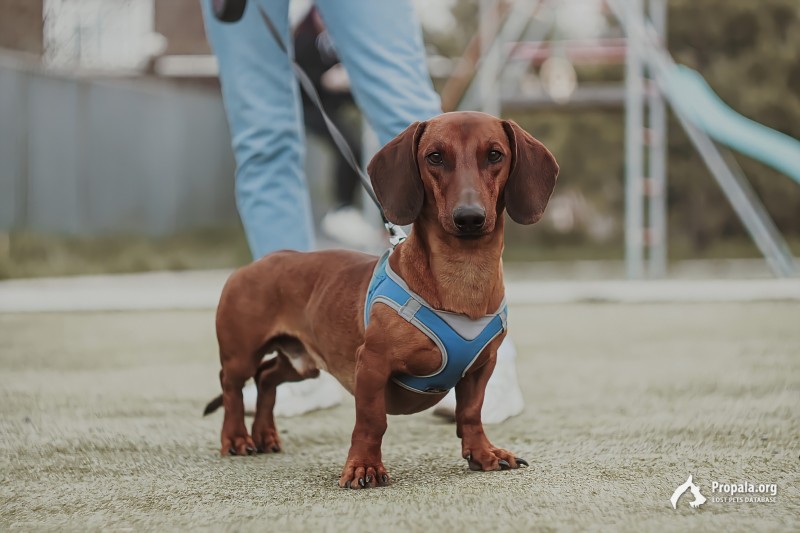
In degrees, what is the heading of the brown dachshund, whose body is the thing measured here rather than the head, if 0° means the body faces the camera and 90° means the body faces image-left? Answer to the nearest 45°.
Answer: approximately 315°

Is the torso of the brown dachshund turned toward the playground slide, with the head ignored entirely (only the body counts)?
no
